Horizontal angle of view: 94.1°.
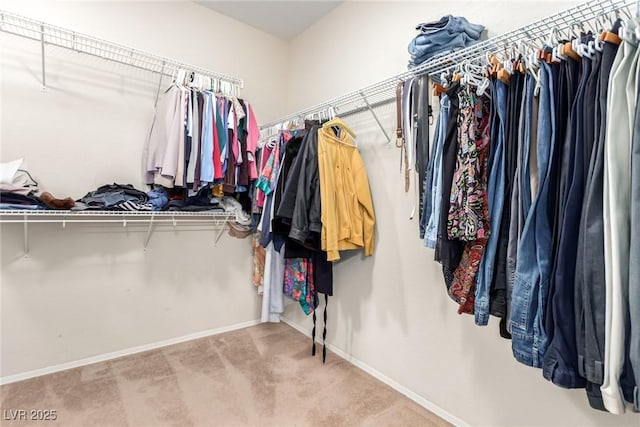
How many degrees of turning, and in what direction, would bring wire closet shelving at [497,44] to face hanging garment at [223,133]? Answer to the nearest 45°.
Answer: approximately 45° to its right

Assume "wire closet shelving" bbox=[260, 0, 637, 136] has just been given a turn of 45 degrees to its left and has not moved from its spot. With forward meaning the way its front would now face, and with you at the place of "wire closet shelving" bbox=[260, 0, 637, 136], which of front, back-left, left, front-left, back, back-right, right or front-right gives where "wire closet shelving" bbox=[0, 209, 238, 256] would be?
right

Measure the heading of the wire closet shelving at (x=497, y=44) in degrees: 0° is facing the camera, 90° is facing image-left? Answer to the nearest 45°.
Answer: approximately 45°

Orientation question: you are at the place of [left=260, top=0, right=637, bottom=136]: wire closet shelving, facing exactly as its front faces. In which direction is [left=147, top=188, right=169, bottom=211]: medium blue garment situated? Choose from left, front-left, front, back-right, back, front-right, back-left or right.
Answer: front-right
